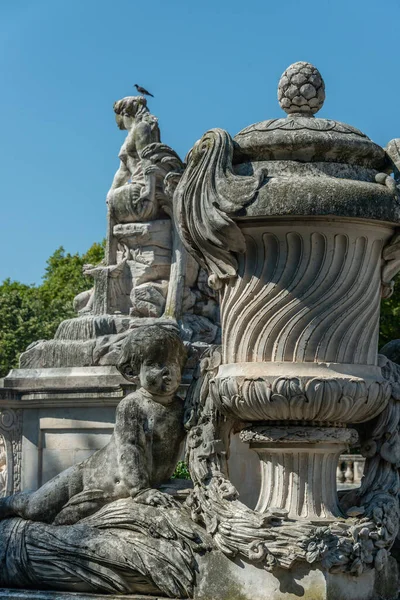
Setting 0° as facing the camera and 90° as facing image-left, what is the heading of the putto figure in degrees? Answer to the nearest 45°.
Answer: approximately 315°

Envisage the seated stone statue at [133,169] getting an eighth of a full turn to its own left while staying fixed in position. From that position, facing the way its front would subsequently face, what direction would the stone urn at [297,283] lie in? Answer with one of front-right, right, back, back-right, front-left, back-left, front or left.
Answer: front-left
